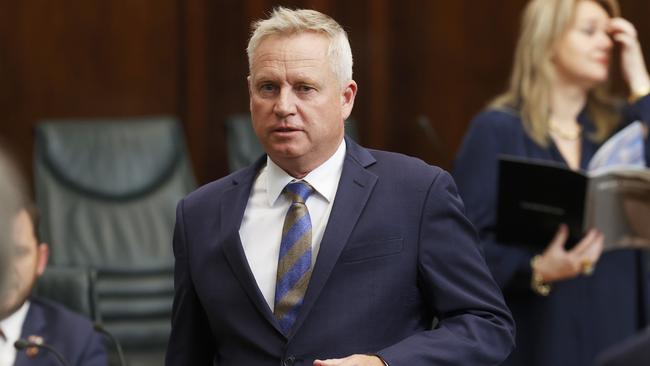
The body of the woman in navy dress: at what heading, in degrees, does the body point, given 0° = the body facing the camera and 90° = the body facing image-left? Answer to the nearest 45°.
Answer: approximately 315°

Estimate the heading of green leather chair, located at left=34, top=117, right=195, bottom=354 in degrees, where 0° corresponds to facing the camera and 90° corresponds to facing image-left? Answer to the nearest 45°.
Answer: approximately 0°

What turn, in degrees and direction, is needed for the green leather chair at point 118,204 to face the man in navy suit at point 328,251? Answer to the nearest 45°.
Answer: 0° — it already faces them

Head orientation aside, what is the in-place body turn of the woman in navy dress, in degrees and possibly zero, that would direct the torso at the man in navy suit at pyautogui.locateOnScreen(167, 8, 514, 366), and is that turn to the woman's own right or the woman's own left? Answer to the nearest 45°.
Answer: approximately 45° to the woman's own right

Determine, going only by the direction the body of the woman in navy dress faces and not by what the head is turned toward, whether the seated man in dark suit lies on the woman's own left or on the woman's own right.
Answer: on the woman's own right
